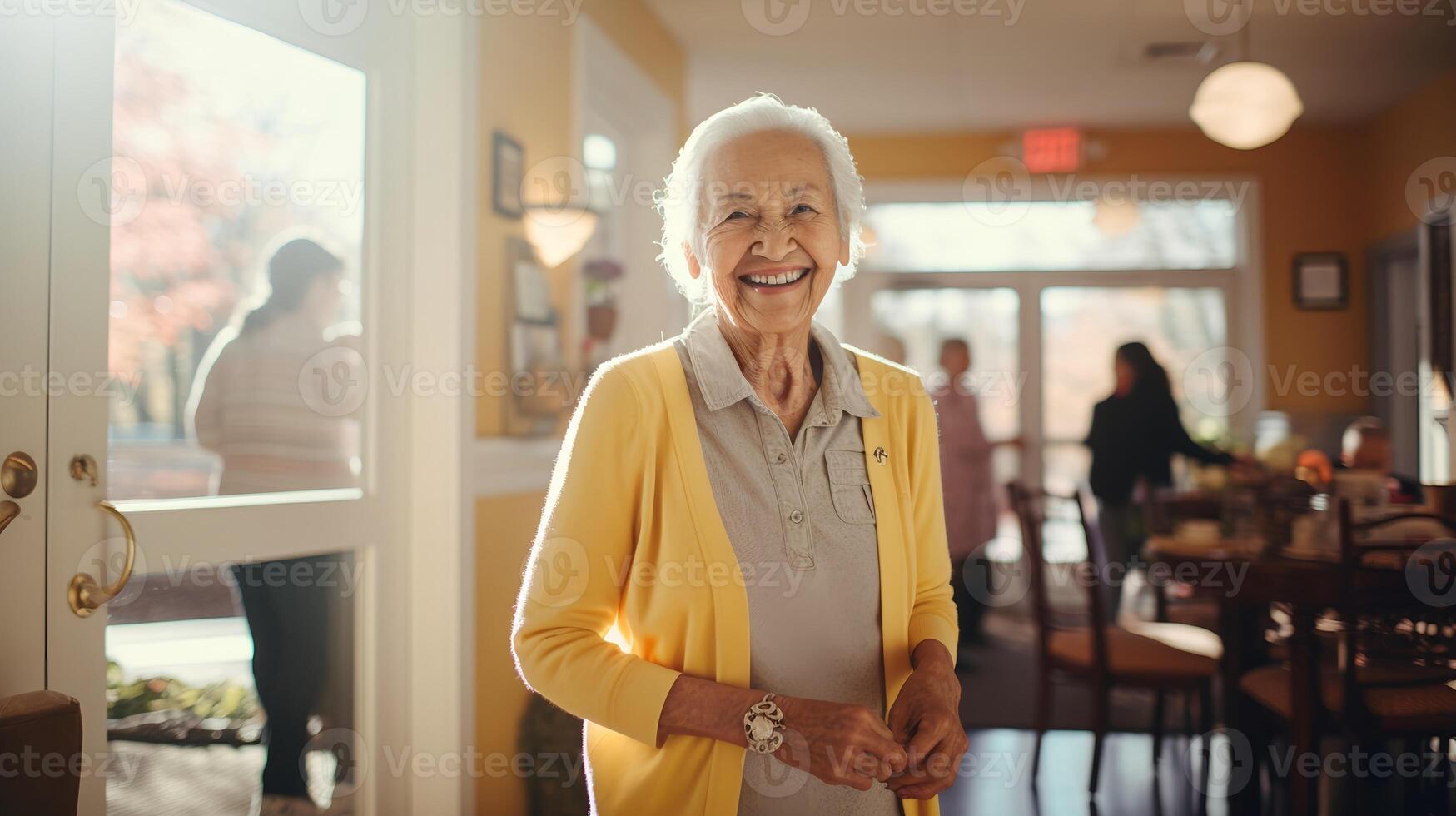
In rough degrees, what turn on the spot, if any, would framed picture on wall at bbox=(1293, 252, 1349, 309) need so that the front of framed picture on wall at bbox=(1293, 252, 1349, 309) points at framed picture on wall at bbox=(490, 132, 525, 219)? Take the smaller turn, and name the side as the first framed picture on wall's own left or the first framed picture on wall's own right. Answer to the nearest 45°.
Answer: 0° — it already faces it

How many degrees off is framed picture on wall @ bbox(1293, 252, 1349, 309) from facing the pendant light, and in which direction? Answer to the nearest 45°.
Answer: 0° — it already faces it

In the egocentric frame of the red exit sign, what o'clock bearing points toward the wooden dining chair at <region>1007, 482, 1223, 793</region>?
The wooden dining chair is roughly at 12 o'clock from the red exit sign.

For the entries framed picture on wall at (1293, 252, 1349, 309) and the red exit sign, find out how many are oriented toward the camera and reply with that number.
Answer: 2

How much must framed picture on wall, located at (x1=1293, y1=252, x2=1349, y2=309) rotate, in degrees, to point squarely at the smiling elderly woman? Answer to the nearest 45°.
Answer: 0° — it already faces them

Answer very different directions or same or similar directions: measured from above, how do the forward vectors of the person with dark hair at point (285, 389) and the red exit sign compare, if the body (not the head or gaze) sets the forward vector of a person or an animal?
very different directions

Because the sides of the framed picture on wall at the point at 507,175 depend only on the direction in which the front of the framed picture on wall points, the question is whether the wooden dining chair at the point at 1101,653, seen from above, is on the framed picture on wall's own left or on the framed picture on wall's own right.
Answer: on the framed picture on wall's own left

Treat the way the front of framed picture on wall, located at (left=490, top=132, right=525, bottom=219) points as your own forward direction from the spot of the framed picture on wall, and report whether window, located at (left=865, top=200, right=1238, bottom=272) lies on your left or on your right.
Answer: on your left
